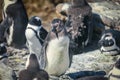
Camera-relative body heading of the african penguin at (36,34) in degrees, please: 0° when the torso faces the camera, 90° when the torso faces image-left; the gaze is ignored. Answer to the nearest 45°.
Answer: approximately 45°

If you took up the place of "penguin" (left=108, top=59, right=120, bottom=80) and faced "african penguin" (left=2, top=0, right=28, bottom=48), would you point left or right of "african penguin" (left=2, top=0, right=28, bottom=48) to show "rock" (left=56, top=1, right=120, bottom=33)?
right

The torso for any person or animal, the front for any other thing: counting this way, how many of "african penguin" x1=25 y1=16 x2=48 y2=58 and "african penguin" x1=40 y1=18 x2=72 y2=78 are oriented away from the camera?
0

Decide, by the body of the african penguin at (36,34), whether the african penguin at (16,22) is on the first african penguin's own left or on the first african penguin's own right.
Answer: on the first african penguin's own right

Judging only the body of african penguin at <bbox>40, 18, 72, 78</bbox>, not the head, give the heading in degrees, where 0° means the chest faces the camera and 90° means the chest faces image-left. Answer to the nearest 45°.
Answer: approximately 0°
